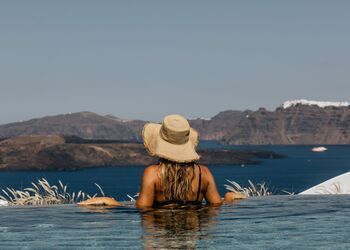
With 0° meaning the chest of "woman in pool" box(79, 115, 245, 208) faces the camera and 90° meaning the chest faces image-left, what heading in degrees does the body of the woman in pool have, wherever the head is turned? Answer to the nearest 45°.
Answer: approximately 180°

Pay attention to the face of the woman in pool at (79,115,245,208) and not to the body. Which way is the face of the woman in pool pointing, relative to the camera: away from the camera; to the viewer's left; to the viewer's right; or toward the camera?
away from the camera

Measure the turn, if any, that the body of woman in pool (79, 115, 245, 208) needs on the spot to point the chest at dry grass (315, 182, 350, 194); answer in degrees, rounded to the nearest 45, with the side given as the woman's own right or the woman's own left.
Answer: approximately 45° to the woman's own right
